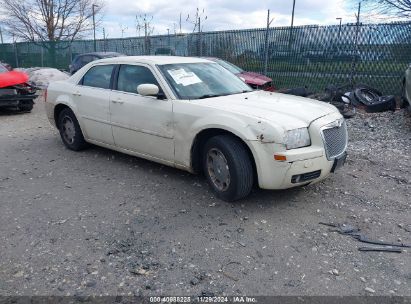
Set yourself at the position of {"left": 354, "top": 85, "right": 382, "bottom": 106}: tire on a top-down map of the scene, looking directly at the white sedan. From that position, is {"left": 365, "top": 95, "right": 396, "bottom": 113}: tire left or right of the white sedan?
left

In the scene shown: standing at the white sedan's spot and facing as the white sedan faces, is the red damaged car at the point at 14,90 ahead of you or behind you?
behind

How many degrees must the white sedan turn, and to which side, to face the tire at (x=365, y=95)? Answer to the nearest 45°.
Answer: approximately 90° to its left

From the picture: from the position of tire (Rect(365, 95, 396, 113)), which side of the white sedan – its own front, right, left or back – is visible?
left

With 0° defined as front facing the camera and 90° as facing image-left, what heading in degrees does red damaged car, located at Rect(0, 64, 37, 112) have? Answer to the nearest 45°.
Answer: approximately 315°

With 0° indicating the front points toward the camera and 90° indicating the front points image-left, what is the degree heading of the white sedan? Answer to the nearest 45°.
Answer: approximately 315°
